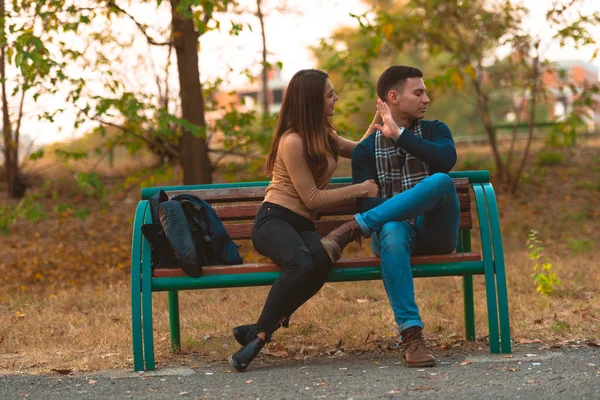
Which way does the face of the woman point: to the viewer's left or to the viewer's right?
to the viewer's right

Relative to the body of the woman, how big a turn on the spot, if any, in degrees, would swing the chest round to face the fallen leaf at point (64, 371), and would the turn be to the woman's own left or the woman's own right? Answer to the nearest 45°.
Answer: approximately 180°

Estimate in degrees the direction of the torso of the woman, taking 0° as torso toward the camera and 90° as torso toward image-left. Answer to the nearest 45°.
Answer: approximately 270°

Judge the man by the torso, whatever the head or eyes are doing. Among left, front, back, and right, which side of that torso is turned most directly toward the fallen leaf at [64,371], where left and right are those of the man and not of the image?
right

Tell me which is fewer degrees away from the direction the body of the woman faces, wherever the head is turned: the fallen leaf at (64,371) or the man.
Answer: the man

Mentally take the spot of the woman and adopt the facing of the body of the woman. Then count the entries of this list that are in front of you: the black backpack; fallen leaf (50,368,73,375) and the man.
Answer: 1

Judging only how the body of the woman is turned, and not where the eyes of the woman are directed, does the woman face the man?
yes

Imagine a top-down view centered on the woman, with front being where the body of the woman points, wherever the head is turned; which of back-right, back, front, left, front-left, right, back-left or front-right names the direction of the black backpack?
back

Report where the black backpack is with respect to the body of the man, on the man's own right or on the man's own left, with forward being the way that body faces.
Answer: on the man's own right

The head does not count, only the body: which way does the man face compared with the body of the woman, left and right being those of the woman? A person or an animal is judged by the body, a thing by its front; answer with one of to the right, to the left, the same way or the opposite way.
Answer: to the right

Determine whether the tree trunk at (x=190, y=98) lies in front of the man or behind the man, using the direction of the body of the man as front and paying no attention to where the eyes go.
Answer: behind

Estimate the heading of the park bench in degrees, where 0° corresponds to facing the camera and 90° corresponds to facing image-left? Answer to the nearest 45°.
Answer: approximately 0°

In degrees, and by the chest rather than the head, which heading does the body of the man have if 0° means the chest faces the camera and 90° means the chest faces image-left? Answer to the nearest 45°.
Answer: approximately 0°

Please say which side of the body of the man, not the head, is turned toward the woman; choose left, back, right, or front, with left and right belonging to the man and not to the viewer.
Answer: right
